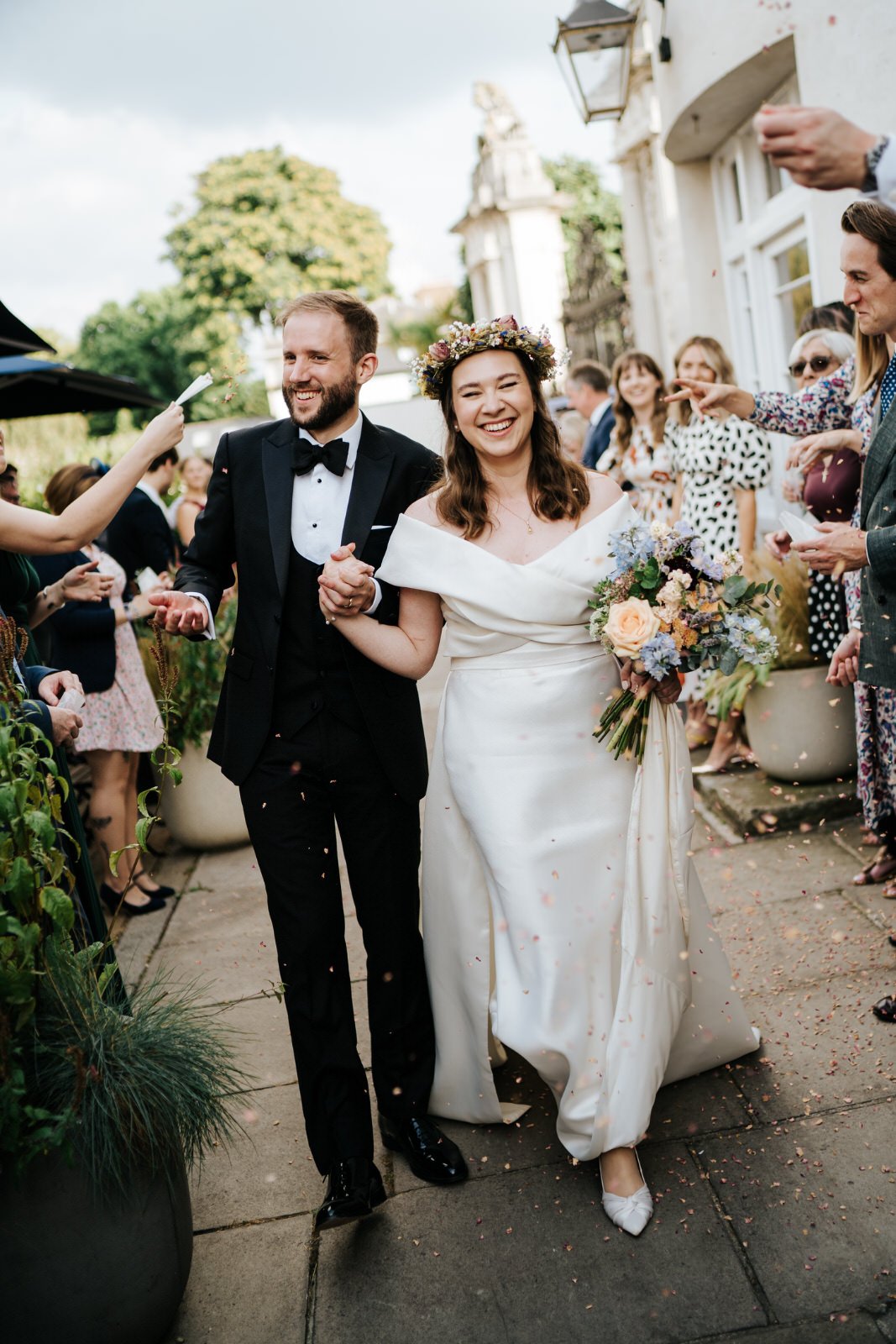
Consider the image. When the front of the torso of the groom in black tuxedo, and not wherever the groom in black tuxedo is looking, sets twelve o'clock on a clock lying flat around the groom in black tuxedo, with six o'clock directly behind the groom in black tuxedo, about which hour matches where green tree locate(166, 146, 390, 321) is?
The green tree is roughly at 6 o'clock from the groom in black tuxedo.

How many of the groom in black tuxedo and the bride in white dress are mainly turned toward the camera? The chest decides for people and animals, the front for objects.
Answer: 2

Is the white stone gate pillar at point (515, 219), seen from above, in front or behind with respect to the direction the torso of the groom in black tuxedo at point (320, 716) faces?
behind

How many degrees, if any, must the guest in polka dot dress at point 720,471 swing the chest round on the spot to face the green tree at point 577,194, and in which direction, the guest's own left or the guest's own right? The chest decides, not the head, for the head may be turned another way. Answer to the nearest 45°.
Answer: approximately 135° to the guest's own right

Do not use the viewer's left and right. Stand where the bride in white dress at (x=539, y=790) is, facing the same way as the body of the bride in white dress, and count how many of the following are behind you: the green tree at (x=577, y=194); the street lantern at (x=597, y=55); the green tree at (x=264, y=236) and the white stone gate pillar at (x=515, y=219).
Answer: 4

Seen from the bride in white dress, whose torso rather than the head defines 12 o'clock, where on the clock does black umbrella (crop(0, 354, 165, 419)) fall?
The black umbrella is roughly at 5 o'clock from the bride in white dress.

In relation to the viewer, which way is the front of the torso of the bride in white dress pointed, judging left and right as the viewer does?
facing the viewer

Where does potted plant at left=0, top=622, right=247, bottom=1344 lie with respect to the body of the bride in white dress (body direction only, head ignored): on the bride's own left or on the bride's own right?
on the bride's own right

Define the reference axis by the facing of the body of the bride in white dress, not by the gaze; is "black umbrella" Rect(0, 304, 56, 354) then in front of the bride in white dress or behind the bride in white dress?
behind

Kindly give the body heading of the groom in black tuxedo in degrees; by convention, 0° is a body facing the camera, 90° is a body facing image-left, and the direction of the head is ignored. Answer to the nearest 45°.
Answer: approximately 0°

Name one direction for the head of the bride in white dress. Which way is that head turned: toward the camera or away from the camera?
toward the camera

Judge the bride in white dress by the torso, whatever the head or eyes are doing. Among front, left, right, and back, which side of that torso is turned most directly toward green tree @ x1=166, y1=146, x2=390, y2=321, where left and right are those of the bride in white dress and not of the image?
back

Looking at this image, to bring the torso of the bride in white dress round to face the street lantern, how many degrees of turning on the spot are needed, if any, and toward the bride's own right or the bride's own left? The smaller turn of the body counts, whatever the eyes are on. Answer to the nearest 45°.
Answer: approximately 180°

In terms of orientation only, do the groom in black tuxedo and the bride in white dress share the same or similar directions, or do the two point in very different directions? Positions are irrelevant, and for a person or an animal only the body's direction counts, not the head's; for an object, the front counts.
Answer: same or similar directions

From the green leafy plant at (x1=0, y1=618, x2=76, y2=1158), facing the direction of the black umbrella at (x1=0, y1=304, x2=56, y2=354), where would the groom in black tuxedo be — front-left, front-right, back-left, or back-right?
front-right

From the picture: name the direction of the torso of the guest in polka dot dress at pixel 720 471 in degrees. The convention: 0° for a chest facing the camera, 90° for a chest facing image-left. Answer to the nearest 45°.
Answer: approximately 45°
